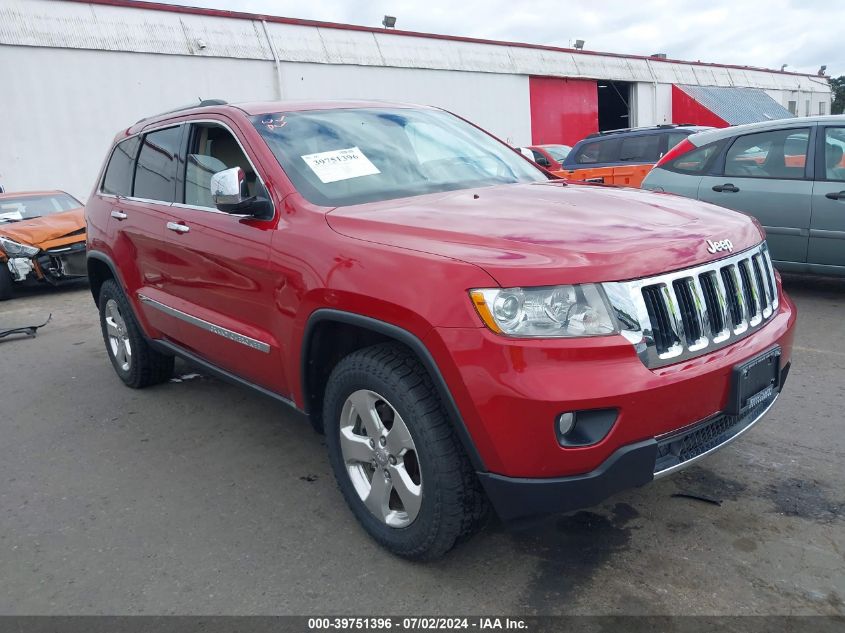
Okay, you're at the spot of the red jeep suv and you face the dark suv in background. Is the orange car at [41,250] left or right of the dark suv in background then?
left

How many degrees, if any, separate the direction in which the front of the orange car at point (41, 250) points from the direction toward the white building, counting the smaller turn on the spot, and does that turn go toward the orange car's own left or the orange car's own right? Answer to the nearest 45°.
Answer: approximately 90° to the orange car's own left

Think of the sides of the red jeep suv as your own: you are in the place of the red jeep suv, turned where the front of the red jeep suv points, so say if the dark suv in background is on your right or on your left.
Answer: on your left

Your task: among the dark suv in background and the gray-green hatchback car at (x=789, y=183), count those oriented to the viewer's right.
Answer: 2

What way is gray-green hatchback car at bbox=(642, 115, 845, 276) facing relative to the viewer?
to the viewer's right

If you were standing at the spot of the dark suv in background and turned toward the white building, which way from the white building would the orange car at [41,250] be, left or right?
left

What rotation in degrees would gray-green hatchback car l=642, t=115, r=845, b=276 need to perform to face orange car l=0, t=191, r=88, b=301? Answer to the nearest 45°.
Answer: approximately 180°

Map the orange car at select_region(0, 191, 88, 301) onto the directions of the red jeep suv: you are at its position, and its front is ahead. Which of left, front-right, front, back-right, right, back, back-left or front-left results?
back

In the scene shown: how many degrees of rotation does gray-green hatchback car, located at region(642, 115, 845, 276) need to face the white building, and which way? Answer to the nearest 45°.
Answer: approximately 135° to its left
